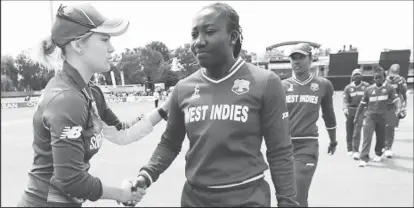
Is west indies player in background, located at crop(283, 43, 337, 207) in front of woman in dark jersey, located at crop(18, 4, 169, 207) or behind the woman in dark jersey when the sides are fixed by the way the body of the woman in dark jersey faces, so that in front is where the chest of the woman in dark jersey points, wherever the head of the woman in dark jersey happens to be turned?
in front

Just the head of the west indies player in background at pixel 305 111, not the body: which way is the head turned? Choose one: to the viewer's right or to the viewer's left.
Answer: to the viewer's left

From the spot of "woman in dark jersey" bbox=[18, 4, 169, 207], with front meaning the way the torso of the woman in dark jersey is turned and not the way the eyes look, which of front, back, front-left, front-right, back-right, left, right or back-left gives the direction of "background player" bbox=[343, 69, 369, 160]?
front-left

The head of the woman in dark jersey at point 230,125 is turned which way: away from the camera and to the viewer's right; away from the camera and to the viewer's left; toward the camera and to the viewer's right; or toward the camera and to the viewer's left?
toward the camera and to the viewer's left

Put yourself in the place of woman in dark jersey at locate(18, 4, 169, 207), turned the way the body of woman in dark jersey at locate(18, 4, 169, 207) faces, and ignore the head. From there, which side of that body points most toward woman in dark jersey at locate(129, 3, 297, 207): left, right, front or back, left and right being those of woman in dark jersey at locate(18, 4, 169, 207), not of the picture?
front

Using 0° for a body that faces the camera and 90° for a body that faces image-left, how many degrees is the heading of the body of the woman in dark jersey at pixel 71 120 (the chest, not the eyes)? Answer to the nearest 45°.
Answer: approximately 270°

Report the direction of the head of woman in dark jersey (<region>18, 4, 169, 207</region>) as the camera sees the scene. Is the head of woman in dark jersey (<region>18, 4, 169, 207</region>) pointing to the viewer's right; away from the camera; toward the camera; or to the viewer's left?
to the viewer's right
